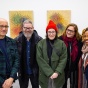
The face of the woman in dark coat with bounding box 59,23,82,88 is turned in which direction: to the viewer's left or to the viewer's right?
to the viewer's left

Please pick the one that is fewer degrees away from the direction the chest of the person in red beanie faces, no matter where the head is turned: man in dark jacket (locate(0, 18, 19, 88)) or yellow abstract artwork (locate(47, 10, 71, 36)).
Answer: the man in dark jacket

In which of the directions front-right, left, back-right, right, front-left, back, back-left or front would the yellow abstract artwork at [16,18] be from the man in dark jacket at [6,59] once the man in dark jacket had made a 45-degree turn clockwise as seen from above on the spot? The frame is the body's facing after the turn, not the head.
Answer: back-right

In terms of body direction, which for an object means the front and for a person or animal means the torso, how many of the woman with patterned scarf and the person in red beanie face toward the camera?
2

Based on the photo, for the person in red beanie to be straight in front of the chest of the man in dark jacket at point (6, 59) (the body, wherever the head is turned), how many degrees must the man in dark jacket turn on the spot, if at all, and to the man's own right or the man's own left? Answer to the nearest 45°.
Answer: approximately 90° to the man's own left

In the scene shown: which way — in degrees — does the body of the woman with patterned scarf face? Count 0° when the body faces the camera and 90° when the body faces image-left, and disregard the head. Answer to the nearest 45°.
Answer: approximately 0°

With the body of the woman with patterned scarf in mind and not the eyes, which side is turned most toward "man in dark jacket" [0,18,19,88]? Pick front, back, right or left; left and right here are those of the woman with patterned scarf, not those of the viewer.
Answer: right

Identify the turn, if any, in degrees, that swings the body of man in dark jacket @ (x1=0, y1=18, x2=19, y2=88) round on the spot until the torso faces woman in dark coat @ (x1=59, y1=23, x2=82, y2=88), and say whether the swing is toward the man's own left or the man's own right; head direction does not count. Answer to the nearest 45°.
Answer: approximately 90° to the man's own left
